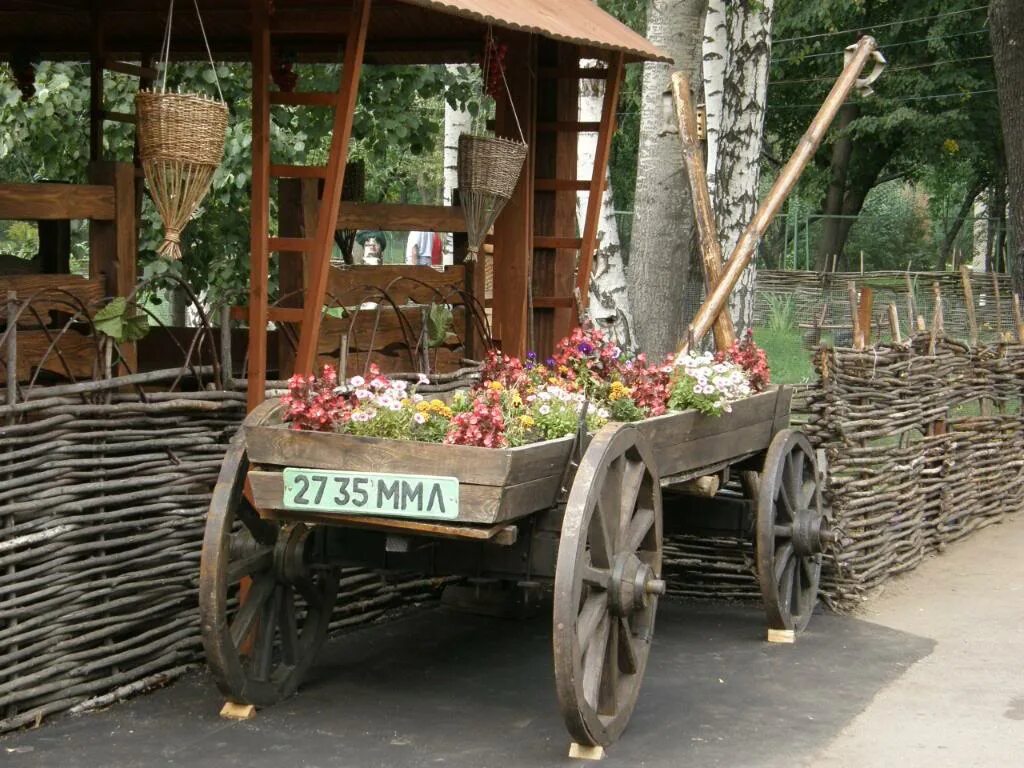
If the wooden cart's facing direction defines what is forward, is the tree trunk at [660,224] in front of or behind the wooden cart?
in front

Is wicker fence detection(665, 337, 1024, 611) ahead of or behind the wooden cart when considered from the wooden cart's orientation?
ahead

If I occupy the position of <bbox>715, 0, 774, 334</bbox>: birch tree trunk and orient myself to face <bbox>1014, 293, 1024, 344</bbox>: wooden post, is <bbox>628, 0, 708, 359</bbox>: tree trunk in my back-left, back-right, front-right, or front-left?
back-right

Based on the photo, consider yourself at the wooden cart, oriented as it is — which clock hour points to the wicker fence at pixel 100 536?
The wicker fence is roughly at 8 o'clock from the wooden cart.

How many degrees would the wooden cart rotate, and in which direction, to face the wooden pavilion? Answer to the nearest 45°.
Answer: approximately 45° to its left

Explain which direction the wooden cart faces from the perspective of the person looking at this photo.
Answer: facing away from the viewer and to the right of the viewer

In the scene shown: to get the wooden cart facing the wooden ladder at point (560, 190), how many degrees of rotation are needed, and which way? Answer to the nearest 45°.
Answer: approximately 45° to its left

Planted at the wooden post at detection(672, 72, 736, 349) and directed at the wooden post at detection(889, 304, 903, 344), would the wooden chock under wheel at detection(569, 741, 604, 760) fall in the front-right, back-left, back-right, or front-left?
back-right

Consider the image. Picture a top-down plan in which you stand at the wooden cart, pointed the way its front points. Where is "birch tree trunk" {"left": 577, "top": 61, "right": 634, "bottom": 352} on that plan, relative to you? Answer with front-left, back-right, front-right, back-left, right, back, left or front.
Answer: front-left

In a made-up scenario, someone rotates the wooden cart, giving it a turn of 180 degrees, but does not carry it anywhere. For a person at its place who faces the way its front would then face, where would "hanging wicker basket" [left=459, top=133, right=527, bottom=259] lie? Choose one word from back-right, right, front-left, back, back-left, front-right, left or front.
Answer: back-right

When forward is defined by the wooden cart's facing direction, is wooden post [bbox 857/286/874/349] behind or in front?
in front

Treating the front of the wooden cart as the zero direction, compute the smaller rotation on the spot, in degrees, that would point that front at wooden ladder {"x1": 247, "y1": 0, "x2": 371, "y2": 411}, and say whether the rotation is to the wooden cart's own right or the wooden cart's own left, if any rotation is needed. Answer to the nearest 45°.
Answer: approximately 90° to the wooden cart's own left
